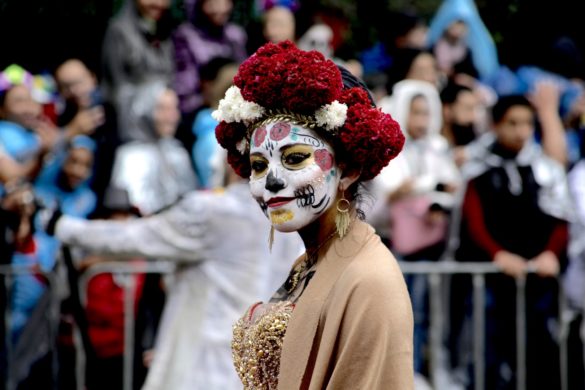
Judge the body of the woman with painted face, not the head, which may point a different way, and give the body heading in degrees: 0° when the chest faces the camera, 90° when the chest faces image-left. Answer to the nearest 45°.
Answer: approximately 45°

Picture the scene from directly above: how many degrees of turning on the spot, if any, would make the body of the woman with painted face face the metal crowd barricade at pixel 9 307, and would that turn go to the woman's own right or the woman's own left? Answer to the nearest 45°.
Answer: approximately 90° to the woman's own right
